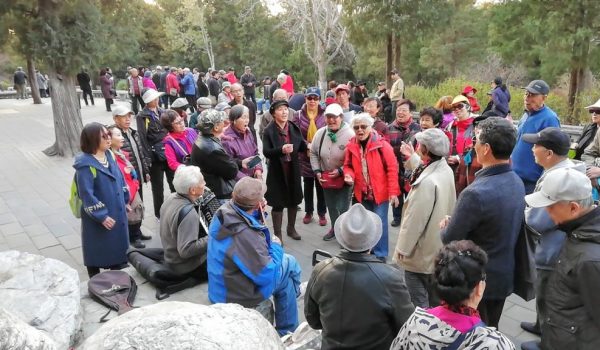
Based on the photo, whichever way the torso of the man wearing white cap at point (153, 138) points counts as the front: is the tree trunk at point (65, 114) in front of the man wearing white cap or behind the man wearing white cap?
behind

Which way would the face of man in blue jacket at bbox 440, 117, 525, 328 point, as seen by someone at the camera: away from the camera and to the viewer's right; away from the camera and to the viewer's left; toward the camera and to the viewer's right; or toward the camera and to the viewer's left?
away from the camera and to the viewer's left

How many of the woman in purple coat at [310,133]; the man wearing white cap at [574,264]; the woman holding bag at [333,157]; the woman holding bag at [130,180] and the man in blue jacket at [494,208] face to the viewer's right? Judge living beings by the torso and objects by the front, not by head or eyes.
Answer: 1

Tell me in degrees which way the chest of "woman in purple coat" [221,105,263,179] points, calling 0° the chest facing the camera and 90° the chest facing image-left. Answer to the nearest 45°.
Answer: approximately 315°

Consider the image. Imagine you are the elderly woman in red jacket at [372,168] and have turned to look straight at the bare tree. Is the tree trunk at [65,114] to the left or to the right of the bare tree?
left

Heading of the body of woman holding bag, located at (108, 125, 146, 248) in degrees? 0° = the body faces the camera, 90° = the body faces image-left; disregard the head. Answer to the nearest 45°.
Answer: approximately 270°

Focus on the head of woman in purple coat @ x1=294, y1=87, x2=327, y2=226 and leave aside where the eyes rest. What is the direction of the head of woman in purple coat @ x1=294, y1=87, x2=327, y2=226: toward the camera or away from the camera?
toward the camera

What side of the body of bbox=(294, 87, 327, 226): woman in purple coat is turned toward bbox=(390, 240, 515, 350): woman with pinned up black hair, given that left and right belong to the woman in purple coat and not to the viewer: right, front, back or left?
front

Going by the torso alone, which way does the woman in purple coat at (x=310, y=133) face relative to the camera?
toward the camera

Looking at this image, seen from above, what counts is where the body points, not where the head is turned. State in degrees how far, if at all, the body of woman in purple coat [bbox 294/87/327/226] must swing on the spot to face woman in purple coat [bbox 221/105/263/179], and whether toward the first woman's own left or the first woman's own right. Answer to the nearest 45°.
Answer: approximately 45° to the first woman's own right

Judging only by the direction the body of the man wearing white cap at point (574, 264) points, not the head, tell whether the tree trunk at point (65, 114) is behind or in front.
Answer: in front

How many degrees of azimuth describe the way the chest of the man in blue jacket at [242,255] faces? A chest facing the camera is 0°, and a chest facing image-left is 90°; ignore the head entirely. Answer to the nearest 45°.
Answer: approximately 225°

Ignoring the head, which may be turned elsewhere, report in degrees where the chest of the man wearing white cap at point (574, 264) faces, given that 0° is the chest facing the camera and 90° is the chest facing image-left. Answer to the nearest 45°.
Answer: approximately 90°

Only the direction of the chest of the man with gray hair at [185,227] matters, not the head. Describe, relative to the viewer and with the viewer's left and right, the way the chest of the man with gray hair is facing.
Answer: facing away from the viewer and to the right of the viewer

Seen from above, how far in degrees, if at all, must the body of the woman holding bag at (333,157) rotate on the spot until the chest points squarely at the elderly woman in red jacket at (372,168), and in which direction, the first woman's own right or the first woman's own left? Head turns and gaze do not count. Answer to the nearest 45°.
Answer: approximately 45° to the first woman's own left

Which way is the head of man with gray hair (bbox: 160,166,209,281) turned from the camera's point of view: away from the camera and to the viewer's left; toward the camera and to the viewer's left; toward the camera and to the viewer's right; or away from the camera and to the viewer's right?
away from the camera and to the viewer's right
